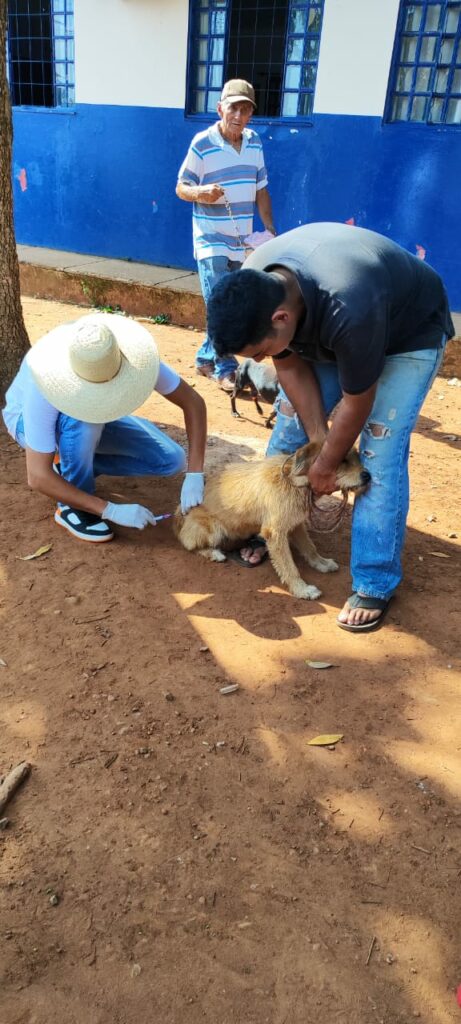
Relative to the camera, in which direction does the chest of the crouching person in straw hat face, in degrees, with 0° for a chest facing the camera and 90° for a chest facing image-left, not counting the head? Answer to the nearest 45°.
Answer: approximately 315°

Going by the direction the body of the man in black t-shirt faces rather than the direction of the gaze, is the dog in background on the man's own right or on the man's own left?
on the man's own right

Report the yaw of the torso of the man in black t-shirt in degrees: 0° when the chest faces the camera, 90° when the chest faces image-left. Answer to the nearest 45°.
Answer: approximately 45°

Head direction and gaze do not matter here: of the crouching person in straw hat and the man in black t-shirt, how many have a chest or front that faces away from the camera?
0

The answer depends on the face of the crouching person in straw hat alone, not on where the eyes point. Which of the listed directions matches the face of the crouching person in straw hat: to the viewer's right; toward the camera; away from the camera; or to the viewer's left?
to the viewer's right

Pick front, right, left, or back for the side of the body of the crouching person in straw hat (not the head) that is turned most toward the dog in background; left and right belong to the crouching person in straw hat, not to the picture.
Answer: left

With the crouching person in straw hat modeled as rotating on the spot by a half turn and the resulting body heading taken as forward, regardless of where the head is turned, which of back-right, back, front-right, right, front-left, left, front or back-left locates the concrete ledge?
front-right

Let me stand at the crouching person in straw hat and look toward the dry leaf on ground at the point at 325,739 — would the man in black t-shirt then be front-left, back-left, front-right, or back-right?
front-left
